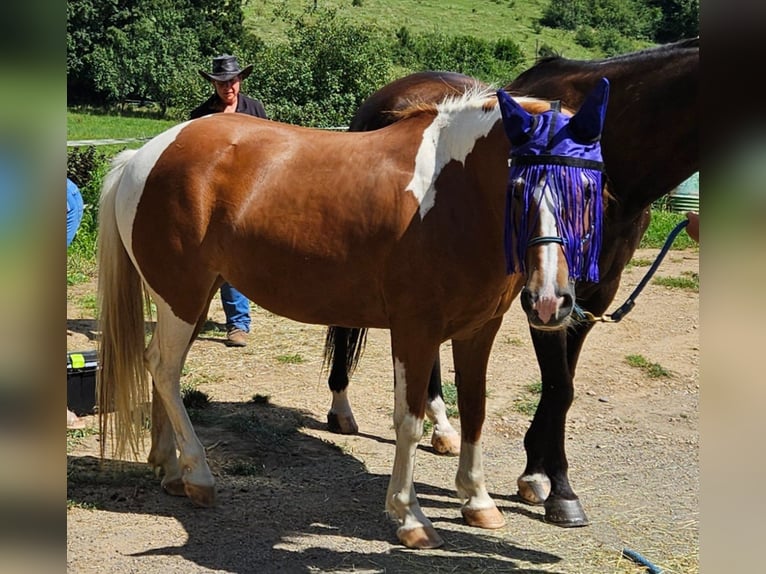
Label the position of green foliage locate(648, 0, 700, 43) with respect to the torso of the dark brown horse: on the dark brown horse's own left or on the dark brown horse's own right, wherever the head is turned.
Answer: on the dark brown horse's own left

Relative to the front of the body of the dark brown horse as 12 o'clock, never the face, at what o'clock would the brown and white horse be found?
The brown and white horse is roughly at 4 o'clock from the dark brown horse.

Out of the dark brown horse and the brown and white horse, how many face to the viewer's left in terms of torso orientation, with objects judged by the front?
0

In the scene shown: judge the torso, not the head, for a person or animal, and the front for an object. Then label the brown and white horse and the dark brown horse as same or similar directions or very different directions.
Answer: same or similar directions

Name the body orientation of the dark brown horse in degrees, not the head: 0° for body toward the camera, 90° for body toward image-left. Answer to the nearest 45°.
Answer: approximately 315°

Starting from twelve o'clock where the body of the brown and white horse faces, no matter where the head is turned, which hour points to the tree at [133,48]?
The tree is roughly at 7 o'clock from the brown and white horse.

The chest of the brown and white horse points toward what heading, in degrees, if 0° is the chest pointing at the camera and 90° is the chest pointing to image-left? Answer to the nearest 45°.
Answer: approximately 315°

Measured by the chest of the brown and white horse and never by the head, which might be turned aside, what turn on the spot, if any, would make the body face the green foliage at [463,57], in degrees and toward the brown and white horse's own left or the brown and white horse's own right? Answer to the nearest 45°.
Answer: approximately 135° to the brown and white horse's own left

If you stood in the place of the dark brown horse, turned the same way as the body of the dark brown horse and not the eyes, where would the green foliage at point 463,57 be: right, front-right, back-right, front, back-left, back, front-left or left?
back-left
